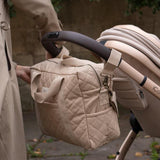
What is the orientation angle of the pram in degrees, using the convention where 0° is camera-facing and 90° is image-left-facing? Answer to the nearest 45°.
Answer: approximately 270°
